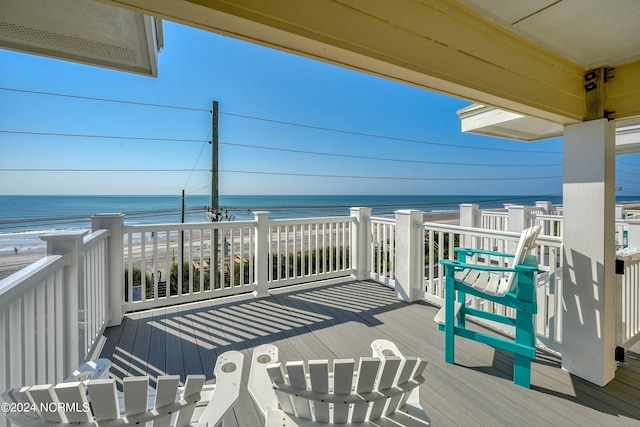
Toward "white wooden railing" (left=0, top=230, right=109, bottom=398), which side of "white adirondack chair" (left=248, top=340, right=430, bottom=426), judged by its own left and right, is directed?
left

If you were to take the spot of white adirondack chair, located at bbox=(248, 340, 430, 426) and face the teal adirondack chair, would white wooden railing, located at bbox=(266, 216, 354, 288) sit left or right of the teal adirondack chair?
left

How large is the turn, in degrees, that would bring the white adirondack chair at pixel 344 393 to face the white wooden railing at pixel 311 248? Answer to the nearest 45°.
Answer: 0° — it already faces it

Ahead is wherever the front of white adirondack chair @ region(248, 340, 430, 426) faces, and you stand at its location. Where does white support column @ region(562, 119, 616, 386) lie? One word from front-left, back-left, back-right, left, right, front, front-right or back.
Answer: front-right

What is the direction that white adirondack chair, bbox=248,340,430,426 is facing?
away from the camera

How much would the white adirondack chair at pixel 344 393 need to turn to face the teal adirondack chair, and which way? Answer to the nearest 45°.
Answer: approximately 45° to its right

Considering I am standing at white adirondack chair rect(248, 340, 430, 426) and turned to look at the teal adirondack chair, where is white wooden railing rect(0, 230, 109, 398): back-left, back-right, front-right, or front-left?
back-left
